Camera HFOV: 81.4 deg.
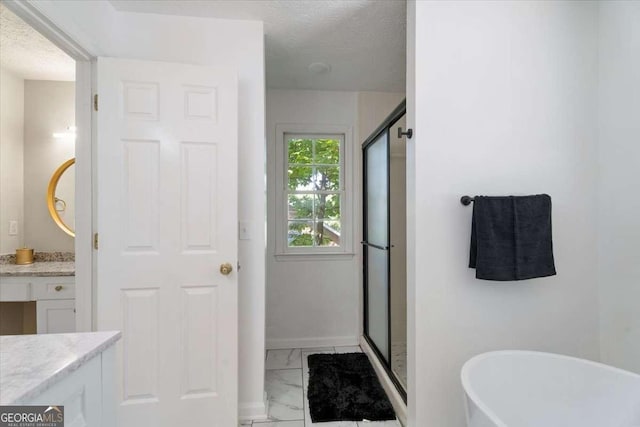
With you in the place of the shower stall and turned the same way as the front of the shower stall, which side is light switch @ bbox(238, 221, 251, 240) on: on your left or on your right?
on your left

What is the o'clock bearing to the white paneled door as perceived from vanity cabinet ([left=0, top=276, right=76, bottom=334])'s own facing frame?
The white paneled door is roughly at 11 o'clock from the vanity cabinet.

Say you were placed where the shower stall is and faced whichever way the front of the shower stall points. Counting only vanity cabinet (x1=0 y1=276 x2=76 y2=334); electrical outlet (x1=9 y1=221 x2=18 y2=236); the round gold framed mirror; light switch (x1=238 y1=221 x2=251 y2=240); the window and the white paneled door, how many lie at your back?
0

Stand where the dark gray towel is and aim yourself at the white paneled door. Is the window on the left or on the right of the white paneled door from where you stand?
right

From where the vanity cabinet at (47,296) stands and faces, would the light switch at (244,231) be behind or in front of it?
in front

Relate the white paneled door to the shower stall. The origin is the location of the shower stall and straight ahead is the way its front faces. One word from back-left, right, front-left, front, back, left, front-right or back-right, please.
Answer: front-left

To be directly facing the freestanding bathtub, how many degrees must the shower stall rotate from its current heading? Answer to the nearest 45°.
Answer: approximately 135° to its left

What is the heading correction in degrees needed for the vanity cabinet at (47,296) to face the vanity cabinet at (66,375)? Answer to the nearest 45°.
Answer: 0° — it already faces it

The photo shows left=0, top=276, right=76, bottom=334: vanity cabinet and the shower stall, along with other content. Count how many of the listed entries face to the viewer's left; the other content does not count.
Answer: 1

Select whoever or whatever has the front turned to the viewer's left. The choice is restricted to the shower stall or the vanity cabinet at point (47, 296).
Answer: the shower stall

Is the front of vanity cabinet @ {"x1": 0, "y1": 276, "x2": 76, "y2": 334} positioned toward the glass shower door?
no

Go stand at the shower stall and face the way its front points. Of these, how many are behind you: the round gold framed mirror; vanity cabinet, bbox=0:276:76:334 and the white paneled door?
0

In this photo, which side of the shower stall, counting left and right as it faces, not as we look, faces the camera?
left

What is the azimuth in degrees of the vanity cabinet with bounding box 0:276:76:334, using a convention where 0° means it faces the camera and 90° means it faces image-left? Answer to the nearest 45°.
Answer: approximately 0°

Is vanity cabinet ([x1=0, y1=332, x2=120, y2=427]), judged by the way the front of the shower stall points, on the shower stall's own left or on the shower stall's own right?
on the shower stall's own left
